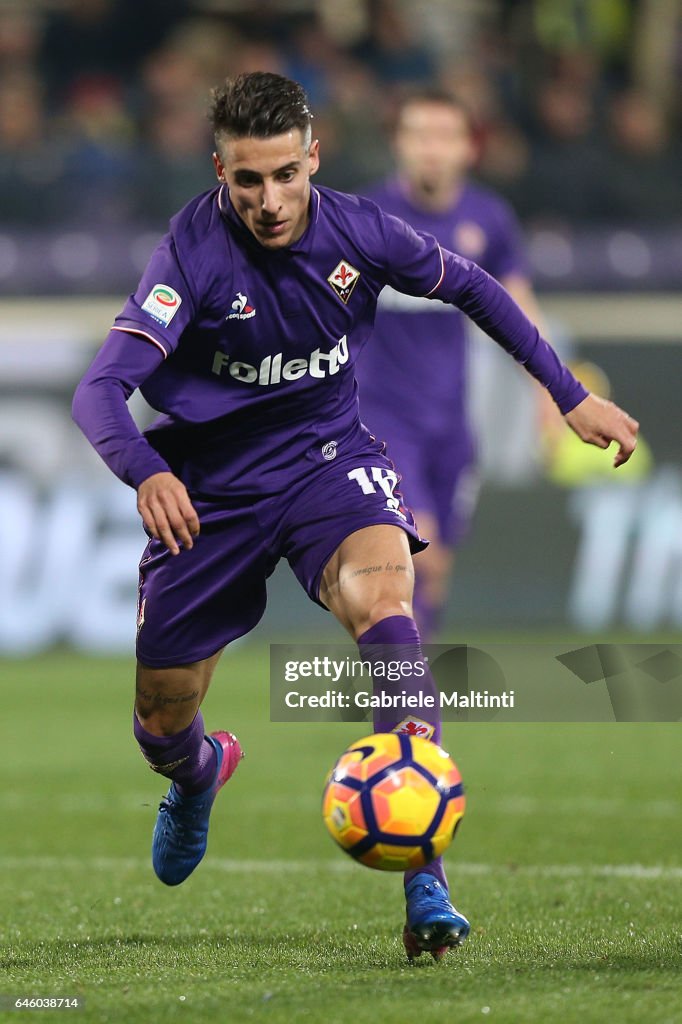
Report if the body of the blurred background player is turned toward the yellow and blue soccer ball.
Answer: yes

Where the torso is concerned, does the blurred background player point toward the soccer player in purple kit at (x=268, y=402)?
yes

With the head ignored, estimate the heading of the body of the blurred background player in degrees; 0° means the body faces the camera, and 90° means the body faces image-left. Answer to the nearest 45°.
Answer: approximately 0°
